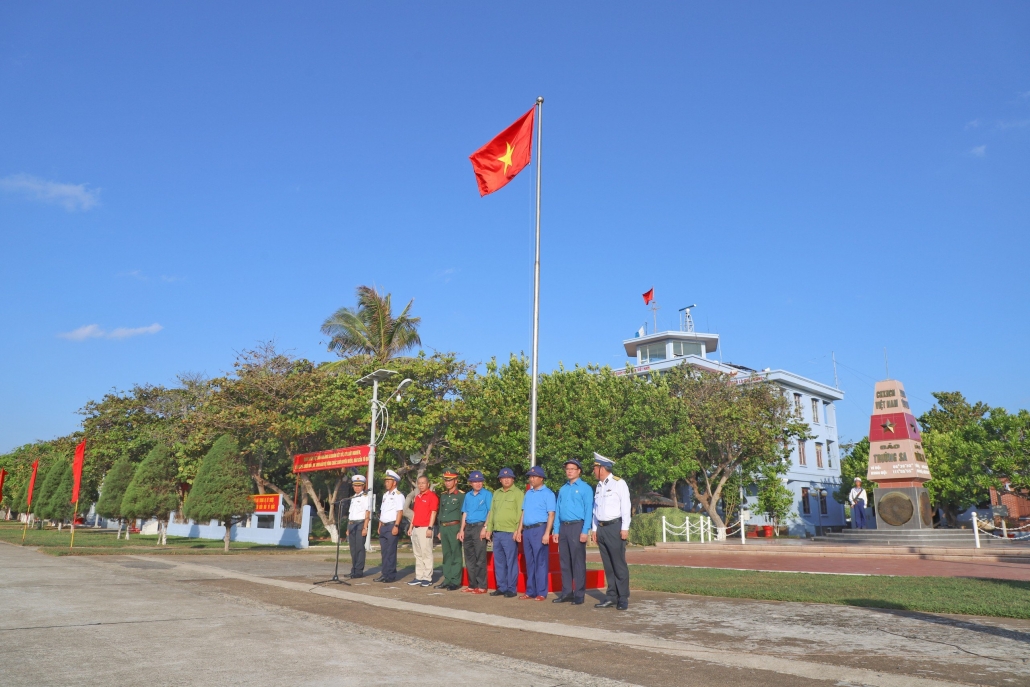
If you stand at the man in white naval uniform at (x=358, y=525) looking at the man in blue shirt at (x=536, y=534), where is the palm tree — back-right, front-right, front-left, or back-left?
back-left

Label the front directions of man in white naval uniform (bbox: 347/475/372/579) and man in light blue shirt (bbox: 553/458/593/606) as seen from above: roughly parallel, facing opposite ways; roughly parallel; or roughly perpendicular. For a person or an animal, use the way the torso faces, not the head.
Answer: roughly parallel

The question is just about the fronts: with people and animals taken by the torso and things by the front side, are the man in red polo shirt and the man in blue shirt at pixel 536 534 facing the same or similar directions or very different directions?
same or similar directions

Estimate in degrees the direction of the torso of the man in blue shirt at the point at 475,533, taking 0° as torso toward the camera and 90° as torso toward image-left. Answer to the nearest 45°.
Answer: approximately 45°

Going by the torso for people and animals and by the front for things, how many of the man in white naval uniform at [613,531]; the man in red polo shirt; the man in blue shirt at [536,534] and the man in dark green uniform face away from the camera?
0

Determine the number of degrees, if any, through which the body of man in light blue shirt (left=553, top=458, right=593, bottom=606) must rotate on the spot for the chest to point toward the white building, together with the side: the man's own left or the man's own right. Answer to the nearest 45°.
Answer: approximately 135° to the man's own right

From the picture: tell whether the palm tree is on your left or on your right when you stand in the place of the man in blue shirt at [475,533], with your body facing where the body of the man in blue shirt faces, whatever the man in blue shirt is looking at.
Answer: on your right

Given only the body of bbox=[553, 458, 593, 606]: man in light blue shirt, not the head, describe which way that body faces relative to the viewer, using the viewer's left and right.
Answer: facing the viewer and to the left of the viewer

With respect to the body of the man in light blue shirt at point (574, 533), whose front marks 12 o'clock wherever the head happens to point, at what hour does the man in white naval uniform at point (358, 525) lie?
The man in white naval uniform is roughly at 3 o'clock from the man in light blue shirt.

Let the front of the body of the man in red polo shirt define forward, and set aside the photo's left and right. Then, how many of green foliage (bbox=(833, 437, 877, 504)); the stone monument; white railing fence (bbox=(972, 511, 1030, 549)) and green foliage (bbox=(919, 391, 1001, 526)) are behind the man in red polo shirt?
4

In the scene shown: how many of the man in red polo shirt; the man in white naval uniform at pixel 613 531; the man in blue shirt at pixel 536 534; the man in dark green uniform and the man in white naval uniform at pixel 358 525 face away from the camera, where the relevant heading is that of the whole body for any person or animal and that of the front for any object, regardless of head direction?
0

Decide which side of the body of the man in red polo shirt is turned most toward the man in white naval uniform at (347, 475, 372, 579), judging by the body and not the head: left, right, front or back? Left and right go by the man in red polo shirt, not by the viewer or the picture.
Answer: right

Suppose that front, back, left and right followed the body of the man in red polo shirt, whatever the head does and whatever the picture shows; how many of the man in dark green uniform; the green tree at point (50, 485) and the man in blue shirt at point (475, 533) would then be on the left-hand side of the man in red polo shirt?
2

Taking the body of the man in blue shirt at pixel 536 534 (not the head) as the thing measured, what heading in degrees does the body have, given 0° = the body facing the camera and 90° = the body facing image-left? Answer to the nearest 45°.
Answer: approximately 45°

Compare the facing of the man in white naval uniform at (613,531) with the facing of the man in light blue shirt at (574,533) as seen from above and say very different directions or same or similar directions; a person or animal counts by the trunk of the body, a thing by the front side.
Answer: same or similar directions

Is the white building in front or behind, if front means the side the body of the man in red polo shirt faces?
behind
